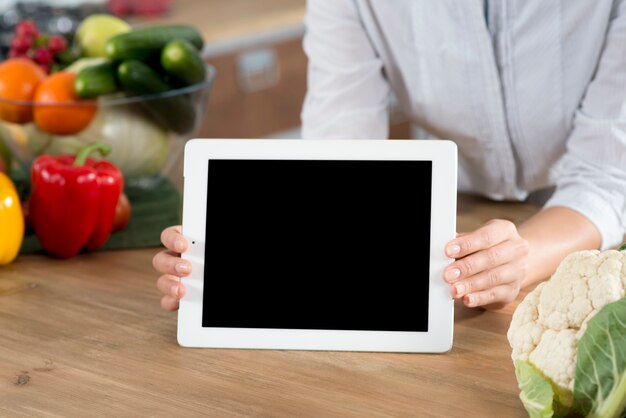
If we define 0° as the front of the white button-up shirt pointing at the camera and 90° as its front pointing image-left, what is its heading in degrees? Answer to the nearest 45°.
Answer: approximately 0°

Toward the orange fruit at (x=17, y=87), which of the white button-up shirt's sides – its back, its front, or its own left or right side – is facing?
right

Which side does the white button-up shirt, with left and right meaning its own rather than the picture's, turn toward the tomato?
right

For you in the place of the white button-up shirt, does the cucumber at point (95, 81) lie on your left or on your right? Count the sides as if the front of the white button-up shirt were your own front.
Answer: on your right

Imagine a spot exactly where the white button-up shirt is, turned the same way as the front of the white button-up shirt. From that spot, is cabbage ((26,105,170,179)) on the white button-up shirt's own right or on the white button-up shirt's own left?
on the white button-up shirt's own right

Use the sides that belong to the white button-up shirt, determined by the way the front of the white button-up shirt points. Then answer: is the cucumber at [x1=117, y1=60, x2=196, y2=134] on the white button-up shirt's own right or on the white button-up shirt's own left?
on the white button-up shirt's own right
